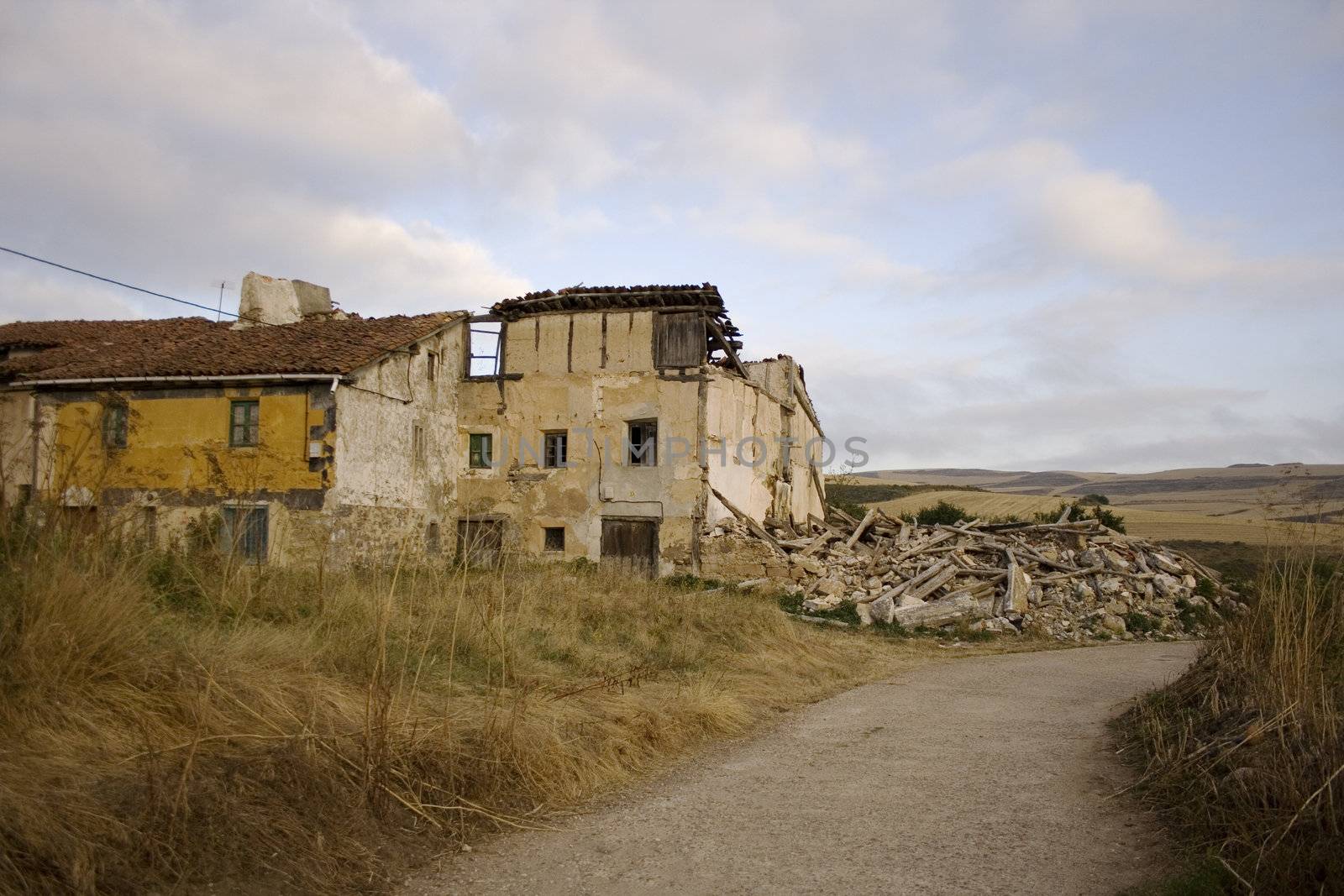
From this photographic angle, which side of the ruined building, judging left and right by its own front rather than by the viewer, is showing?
front

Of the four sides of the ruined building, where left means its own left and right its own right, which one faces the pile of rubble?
left
